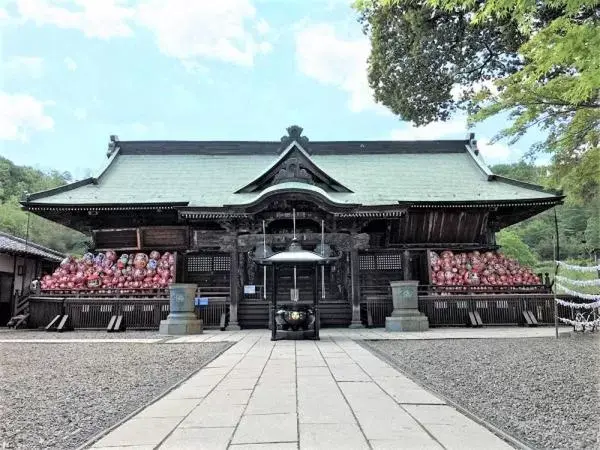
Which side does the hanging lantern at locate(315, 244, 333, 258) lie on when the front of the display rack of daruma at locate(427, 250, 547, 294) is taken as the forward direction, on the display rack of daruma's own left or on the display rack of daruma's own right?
on the display rack of daruma's own right

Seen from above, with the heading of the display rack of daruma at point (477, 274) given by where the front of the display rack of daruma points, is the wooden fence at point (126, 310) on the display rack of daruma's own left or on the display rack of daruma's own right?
on the display rack of daruma's own right

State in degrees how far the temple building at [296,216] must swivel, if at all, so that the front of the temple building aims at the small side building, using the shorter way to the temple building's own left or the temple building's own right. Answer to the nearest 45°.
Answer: approximately 90° to the temple building's own right

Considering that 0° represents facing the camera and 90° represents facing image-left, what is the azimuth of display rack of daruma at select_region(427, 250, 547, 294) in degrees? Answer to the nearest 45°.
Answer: approximately 0°

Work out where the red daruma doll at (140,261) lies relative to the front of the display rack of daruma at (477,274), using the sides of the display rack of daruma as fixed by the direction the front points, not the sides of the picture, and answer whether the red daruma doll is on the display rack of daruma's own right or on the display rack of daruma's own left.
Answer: on the display rack of daruma's own right

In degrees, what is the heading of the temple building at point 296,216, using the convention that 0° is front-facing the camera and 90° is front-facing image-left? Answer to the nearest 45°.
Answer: approximately 0°
